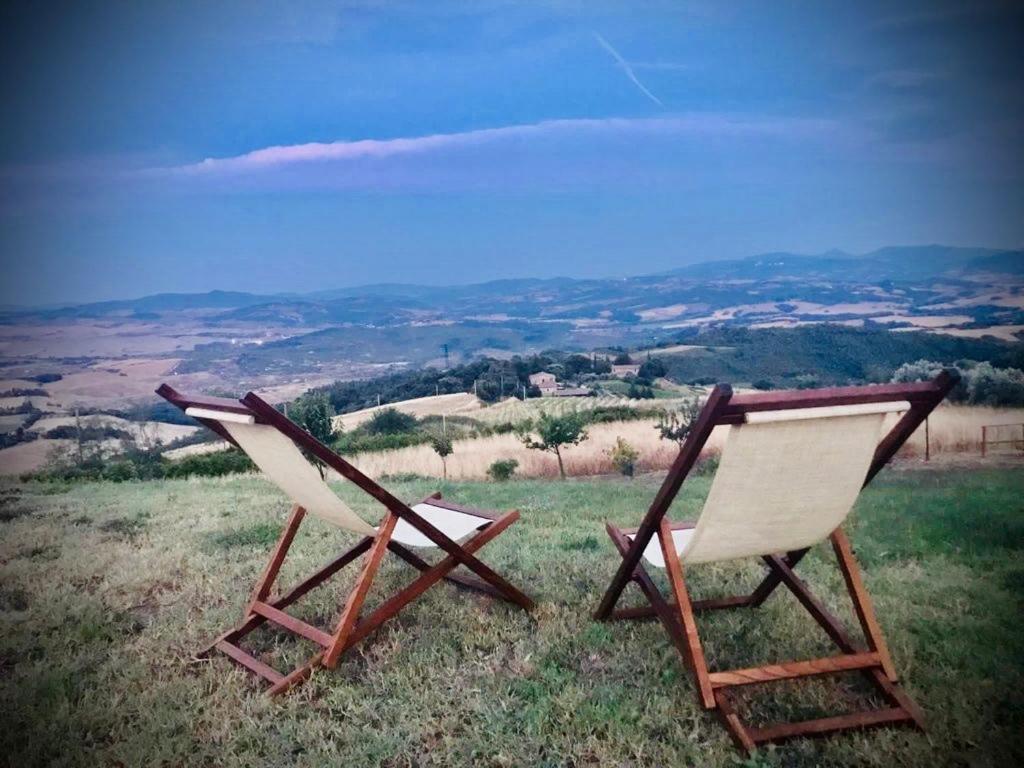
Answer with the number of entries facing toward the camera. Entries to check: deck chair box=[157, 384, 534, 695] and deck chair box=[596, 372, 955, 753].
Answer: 0

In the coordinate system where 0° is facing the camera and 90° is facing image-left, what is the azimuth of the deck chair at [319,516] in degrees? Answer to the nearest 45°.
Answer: approximately 225°

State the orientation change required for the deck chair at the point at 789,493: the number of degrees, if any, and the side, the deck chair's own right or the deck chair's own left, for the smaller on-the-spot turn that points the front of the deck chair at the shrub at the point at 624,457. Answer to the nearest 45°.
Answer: approximately 45° to the deck chair's own right

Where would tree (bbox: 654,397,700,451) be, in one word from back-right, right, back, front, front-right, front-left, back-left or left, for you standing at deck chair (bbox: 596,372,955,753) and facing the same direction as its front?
front-right

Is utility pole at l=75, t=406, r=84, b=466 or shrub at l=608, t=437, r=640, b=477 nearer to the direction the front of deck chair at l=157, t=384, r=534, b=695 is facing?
the shrub

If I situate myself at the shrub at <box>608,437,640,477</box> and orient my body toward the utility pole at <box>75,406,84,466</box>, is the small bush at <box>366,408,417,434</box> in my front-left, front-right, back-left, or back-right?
front-right

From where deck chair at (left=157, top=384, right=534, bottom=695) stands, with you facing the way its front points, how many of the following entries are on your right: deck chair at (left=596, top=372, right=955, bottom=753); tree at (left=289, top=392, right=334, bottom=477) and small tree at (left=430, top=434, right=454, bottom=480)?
1

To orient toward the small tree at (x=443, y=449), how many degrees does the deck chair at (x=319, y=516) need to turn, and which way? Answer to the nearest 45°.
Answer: approximately 45° to its left

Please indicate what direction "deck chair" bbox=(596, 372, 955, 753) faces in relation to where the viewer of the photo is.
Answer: facing away from the viewer and to the left of the viewer

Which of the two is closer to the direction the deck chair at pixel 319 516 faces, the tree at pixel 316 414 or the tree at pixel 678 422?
the tree at pixel 678 422

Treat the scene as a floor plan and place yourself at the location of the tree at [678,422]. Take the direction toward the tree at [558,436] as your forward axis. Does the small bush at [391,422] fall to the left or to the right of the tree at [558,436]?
right

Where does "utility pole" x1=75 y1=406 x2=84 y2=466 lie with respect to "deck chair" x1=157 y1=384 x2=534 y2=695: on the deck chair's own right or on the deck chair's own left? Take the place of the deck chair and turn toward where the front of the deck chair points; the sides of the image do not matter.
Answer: on the deck chair's own left

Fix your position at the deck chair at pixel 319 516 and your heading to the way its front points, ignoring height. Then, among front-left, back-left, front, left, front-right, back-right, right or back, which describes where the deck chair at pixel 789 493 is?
right

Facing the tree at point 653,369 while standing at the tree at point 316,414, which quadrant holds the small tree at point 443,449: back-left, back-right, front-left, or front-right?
front-right

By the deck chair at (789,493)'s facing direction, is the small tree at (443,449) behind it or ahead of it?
ahead

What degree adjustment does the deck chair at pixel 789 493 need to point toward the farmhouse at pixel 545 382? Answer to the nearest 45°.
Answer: approximately 45° to its right

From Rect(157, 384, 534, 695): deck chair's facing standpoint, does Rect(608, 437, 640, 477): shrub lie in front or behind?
in front
